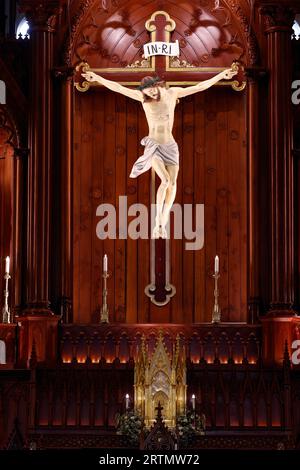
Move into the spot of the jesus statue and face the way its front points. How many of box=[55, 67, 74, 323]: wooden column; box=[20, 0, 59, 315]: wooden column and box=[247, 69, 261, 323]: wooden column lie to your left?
1

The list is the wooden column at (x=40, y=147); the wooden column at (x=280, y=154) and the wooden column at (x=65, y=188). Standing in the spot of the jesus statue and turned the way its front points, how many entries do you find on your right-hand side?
2

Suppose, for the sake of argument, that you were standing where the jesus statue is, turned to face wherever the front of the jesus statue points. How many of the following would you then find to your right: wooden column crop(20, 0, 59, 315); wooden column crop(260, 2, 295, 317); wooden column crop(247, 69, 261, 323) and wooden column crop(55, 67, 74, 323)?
2

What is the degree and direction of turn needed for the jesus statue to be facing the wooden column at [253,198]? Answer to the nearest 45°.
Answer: approximately 90° to its left

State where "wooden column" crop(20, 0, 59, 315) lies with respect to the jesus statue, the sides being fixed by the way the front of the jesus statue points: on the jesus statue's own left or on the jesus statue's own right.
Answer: on the jesus statue's own right

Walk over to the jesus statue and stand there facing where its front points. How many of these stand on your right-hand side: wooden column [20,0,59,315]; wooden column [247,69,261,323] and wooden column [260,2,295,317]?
1

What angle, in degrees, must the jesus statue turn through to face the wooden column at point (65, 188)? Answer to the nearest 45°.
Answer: approximately 90° to its right

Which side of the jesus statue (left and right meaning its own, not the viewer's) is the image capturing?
front
